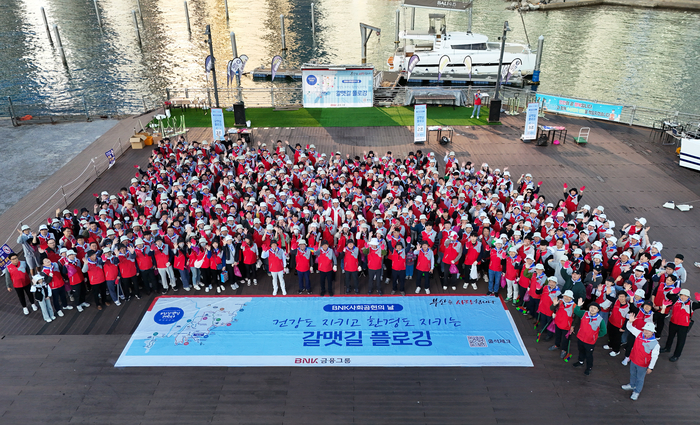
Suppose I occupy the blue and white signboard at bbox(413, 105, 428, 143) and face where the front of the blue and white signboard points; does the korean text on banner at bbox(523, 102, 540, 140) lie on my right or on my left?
on my left

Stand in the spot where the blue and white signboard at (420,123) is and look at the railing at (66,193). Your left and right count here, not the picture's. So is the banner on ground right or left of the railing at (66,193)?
left

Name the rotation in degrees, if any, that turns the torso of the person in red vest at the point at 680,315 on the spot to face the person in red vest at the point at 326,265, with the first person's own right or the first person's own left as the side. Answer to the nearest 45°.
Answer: approximately 45° to the first person's own right

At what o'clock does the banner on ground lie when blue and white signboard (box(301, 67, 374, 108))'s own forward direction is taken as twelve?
The banner on ground is roughly at 12 o'clock from the blue and white signboard.

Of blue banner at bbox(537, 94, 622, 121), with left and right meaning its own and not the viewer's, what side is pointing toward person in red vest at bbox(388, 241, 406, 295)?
front

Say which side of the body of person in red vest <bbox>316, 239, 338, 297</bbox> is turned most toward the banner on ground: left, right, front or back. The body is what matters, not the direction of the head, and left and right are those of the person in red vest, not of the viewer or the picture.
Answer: front

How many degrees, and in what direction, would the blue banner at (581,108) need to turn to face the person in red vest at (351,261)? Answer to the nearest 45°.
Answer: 0° — it already faces them

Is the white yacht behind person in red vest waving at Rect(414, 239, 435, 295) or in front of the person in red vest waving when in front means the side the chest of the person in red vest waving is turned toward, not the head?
behind

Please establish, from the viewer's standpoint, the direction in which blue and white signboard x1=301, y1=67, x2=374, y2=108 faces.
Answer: facing the viewer

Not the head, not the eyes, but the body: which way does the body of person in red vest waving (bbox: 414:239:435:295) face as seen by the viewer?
toward the camera

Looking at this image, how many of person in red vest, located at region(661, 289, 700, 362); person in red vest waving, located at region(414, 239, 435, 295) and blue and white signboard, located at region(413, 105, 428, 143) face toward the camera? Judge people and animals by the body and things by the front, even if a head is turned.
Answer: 3

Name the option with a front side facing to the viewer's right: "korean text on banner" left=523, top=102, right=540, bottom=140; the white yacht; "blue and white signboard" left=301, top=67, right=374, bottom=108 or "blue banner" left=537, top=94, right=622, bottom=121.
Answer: the white yacht

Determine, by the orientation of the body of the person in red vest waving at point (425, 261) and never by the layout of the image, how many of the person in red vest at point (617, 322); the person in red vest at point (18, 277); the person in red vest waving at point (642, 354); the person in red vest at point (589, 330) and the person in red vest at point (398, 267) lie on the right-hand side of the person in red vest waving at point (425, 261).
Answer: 2

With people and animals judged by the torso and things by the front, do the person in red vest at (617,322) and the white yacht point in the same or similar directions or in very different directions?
very different directions

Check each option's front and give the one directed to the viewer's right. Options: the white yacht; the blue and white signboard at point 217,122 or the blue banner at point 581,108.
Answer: the white yacht

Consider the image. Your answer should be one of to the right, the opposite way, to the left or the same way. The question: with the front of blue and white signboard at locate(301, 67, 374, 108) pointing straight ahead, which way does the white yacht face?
to the left

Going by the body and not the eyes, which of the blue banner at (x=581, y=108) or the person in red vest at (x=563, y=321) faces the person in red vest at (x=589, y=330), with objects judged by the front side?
the blue banner

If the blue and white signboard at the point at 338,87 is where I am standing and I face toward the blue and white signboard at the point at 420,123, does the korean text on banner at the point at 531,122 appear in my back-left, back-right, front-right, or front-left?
front-left

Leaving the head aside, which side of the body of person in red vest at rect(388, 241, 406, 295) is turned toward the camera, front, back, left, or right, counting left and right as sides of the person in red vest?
front

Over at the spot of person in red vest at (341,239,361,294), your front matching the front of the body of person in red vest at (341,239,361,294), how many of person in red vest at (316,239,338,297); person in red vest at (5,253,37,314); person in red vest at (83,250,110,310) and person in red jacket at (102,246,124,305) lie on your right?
4
